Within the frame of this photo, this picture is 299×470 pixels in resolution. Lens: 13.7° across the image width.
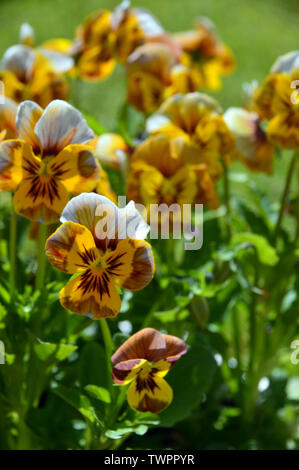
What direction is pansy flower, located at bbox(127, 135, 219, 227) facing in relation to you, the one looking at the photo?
facing the viewer

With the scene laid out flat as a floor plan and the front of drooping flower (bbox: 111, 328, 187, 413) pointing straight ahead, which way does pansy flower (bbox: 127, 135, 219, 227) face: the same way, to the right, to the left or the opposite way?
the same way

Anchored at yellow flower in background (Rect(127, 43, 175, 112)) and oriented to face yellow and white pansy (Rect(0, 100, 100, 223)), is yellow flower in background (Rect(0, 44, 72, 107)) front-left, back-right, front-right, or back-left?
front-right

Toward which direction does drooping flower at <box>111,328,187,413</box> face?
toward the camera

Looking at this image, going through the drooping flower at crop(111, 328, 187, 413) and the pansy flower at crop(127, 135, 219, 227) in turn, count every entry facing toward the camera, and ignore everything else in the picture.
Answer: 2
